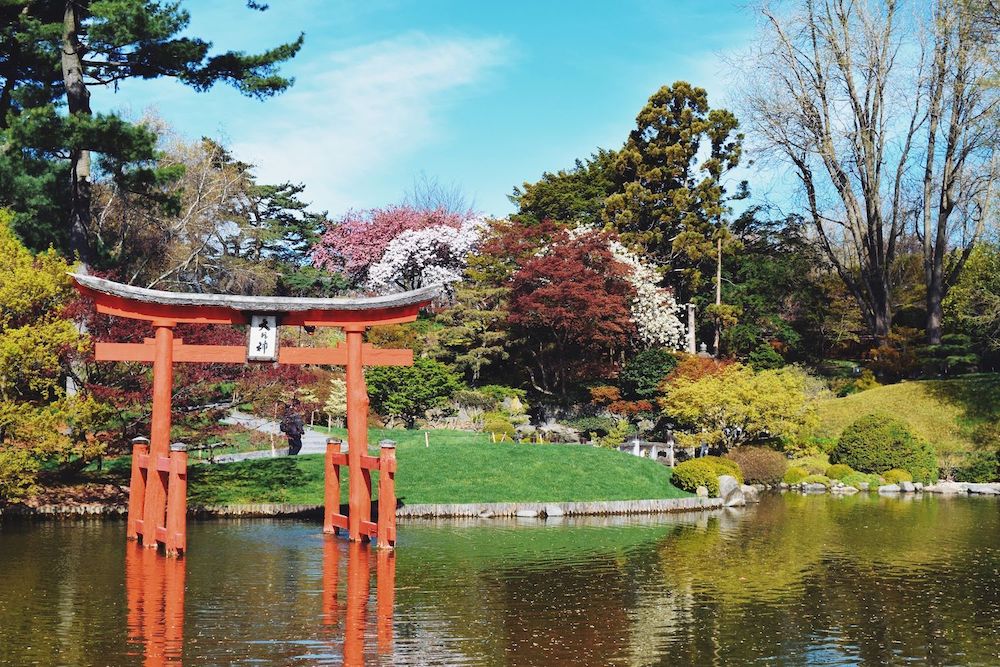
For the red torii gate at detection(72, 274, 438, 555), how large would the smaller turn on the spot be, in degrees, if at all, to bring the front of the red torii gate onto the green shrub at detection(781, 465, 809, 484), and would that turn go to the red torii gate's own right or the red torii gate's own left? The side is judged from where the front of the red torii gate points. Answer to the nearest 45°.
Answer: approximately 90° to the red torii gate's own left

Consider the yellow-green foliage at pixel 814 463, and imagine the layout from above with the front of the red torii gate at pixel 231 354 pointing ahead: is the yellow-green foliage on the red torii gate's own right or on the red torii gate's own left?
on the red torii gate's own left

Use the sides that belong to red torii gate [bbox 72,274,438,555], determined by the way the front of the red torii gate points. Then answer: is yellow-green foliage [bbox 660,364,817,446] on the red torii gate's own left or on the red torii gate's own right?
on the red torii gate's own left

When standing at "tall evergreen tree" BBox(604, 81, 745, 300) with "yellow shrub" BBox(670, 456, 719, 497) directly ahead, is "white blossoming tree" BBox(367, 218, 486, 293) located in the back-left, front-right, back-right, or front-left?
back-right

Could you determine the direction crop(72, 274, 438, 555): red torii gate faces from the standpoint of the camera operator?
facing the viewer and to the right of the viewer

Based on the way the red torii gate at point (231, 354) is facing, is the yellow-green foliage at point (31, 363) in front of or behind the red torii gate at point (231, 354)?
behind

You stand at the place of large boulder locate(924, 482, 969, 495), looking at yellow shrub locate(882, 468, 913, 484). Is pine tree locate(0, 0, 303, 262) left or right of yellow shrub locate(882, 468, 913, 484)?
left
